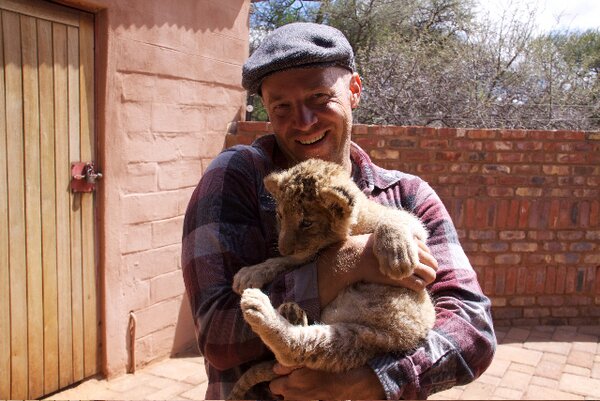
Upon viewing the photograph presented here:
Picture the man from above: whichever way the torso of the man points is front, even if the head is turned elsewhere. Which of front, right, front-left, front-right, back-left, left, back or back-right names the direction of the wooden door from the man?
back-right

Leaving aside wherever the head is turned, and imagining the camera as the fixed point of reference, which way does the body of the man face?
toward the camera
